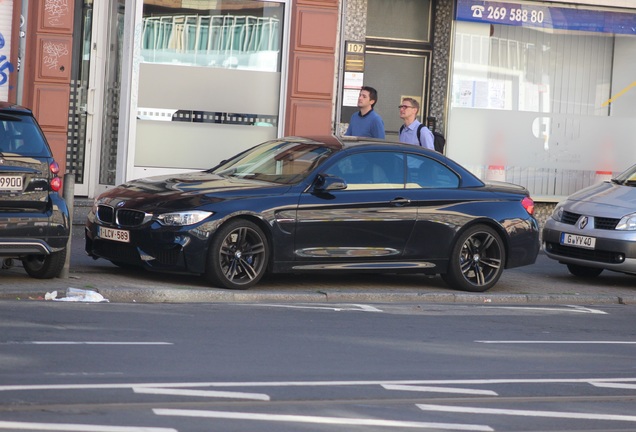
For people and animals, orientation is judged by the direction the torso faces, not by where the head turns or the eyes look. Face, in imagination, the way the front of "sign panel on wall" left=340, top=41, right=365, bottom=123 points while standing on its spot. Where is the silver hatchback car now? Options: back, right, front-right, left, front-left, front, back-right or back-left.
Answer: front-left

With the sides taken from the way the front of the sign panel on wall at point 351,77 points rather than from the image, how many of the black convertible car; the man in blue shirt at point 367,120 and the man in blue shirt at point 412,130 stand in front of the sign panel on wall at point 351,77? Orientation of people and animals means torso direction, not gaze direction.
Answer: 3

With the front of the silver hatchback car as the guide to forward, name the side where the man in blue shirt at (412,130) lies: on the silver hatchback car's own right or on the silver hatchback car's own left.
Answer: on the silver hatchback car's own right

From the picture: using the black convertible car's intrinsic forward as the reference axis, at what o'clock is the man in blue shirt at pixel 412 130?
The man in blue shirt is roughly at 5 o'clock from the black convertible car.

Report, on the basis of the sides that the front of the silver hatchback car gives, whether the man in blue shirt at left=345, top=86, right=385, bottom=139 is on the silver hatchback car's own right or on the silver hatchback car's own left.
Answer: on the silver hatchback car's own right

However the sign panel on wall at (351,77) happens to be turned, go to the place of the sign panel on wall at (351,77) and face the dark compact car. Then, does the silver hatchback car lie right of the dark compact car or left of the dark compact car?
left

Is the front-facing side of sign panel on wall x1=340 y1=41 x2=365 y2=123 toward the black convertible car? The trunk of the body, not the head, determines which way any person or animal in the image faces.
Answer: yes

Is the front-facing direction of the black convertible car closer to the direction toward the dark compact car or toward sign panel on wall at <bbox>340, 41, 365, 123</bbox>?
the dark compact car

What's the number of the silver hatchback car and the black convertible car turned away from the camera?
0

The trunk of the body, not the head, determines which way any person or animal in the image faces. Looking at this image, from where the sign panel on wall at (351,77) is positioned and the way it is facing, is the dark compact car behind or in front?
in front

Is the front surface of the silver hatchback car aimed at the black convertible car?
yes

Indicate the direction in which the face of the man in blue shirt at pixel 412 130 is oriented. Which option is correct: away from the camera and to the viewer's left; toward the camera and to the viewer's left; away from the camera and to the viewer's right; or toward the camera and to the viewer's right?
toward the camera and to the viewer's left

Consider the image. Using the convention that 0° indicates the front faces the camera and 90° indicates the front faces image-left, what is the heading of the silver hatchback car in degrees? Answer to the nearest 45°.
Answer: approximately 45°
